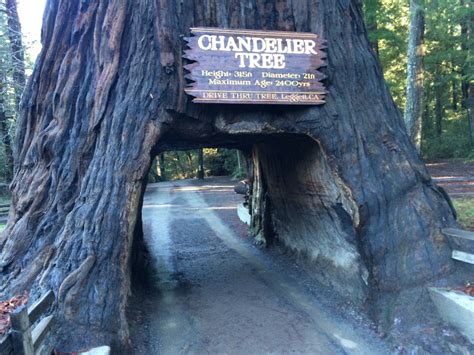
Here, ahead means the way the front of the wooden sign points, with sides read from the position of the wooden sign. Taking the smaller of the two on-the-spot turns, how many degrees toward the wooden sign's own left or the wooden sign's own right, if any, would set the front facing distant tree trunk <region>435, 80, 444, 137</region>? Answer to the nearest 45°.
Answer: approximately 135° to the wooden sign's own left

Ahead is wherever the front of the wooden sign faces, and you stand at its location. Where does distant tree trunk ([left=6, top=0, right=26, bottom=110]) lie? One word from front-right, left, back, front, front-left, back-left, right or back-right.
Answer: back-right

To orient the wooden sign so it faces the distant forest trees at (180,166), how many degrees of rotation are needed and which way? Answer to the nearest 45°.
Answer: approximately 180°

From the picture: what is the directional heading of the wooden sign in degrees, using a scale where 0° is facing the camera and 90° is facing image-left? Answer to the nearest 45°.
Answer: approximately 0°

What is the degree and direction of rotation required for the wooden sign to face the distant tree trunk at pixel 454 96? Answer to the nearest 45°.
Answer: approximately 135° to its left
